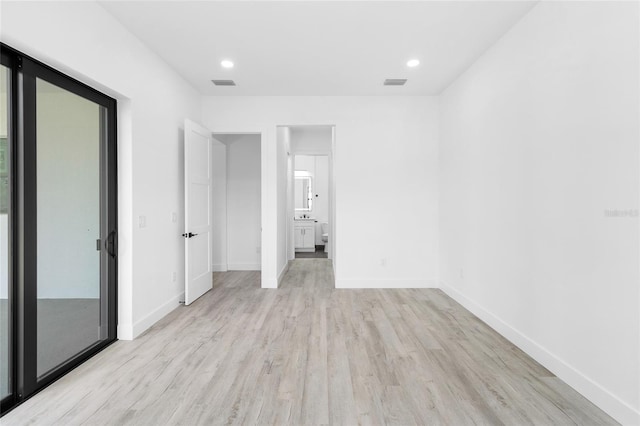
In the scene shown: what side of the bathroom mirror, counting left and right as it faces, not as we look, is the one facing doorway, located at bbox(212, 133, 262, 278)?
front

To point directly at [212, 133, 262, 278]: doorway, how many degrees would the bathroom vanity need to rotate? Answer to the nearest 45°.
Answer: approximately 45° to its right

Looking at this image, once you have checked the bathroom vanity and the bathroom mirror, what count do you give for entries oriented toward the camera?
2

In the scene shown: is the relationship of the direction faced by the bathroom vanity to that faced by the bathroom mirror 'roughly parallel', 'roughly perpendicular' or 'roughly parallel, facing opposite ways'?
roughly parallel

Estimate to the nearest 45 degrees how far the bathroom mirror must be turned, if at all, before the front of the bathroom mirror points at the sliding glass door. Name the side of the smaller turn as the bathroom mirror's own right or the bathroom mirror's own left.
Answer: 0° — it already faces it

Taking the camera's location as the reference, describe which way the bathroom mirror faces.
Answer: facing the viewer

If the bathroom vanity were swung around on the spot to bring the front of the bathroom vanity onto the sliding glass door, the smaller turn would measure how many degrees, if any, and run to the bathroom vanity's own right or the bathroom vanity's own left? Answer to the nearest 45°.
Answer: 0° — it already faces it

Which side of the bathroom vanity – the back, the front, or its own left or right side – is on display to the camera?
front
